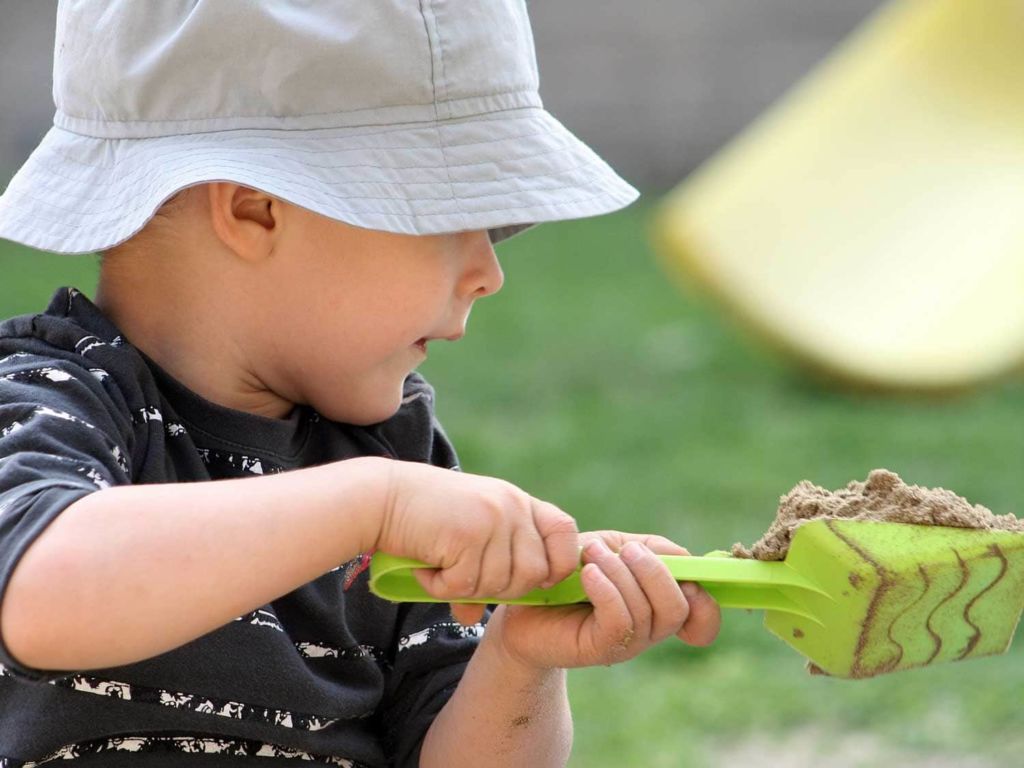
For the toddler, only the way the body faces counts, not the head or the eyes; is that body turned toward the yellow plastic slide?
no

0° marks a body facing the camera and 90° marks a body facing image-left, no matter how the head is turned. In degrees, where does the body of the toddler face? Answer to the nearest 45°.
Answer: approximately 315°

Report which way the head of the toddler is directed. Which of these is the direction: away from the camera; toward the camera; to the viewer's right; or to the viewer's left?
to the viewer's right

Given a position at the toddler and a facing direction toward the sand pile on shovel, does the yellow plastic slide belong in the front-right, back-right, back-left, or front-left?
front-left
